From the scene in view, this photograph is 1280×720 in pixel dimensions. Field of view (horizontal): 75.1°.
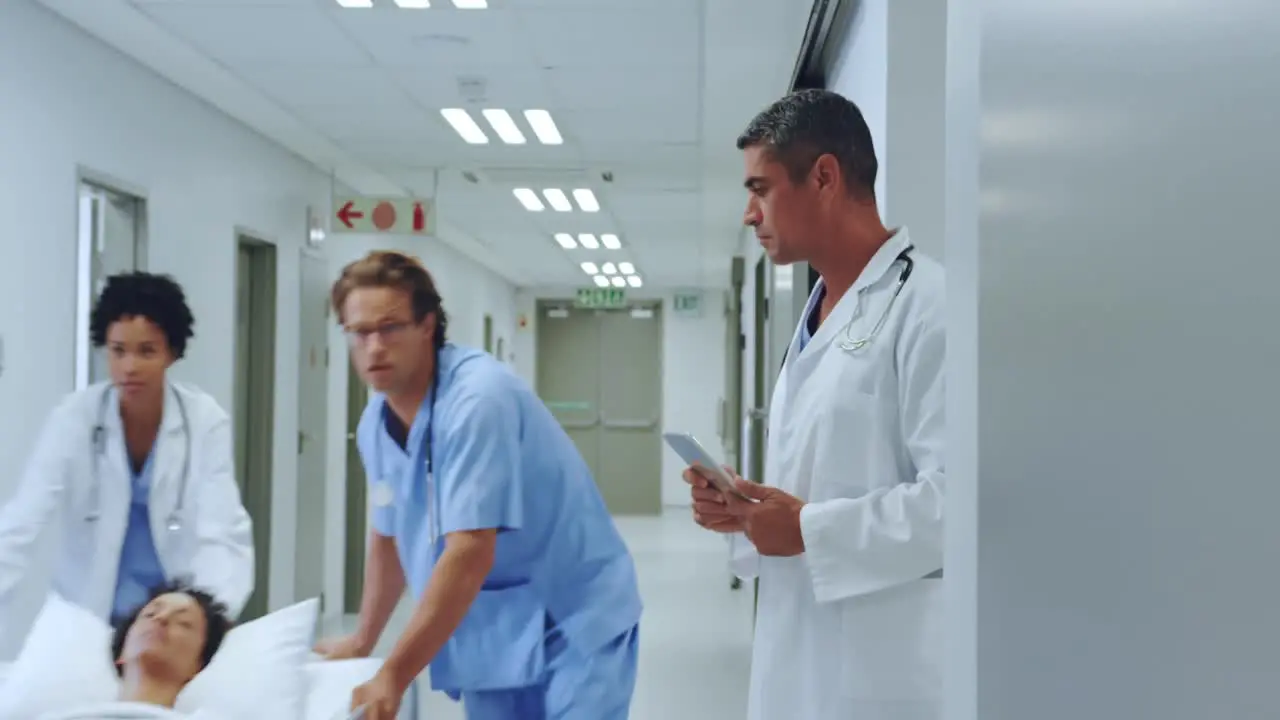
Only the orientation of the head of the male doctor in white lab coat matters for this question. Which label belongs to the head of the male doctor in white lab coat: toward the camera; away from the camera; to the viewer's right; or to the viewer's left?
to the viewer's left

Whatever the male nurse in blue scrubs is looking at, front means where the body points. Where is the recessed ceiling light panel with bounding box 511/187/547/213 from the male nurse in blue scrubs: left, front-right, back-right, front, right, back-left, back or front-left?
back-right

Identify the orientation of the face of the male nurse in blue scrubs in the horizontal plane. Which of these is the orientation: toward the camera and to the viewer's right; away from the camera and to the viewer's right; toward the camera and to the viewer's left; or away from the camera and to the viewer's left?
toward the camera and to the viewer's left

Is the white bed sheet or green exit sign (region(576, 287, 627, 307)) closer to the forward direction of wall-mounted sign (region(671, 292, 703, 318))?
the white bed sheet

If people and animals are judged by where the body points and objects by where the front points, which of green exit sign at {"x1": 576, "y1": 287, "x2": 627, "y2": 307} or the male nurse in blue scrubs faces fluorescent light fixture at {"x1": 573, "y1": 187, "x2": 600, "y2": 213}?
the green exit sign

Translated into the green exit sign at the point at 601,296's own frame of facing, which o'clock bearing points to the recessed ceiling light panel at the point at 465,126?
The recessed ceiling light panel is roughly at 12 o'clock from the green exit sign.

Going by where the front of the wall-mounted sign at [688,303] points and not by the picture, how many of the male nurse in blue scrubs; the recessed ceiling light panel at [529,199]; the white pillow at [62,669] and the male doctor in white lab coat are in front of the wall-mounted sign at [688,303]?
4

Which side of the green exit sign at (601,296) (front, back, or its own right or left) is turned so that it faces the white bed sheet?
front

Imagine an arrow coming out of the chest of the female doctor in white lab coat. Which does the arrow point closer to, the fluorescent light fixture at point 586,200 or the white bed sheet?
the white bed sheet

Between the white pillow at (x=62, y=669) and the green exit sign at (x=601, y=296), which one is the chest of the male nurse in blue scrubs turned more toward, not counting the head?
the white pillow

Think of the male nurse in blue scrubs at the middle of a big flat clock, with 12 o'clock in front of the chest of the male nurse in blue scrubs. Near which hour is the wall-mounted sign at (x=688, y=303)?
The wall-mounted sign is roughly at 5 o'clock from the male nurse in blue scrubs.

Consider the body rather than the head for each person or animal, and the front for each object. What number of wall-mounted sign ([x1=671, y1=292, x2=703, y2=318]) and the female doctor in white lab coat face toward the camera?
2

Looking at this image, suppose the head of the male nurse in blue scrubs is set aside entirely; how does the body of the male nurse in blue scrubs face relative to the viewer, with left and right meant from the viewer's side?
facing the viewer and to the left of the viewer
